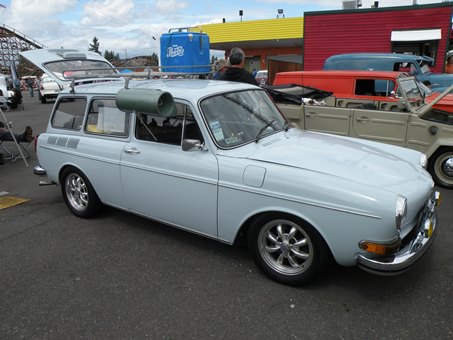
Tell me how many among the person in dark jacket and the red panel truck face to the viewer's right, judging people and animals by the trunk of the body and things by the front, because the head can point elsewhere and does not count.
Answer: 1

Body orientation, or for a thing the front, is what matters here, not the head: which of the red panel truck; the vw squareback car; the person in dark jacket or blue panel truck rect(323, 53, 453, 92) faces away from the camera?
the person in dark jacket

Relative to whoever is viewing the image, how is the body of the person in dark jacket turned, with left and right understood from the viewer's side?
facing away from the viewer

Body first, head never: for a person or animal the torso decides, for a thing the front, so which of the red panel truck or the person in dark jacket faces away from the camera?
the person in dark jacket

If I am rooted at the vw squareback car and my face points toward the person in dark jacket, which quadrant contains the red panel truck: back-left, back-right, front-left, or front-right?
front-right

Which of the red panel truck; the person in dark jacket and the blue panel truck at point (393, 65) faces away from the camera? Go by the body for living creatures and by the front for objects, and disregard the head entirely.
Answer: the person in dark jacket

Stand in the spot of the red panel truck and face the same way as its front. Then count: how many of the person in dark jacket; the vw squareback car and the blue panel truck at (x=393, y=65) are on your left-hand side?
1

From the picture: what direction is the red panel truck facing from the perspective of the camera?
to the viewer's right

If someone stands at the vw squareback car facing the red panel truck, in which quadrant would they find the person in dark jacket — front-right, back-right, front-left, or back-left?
front-left

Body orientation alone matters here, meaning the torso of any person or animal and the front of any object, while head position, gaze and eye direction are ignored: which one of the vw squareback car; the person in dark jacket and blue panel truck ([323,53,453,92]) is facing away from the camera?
the person in dark jacket

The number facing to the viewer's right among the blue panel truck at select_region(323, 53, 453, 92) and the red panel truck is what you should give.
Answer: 2

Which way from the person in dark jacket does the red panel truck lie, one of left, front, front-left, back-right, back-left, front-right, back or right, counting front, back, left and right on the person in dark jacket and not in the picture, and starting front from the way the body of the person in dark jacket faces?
front-right

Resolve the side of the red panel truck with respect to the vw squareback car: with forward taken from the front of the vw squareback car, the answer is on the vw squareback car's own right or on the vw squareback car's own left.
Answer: on the vw squareback car's own left

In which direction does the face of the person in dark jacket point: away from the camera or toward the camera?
away from the camera

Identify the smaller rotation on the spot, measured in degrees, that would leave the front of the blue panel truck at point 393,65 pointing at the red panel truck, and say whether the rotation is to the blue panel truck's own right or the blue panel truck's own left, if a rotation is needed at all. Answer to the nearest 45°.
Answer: approximately 90° to the blue panel truck's own right
